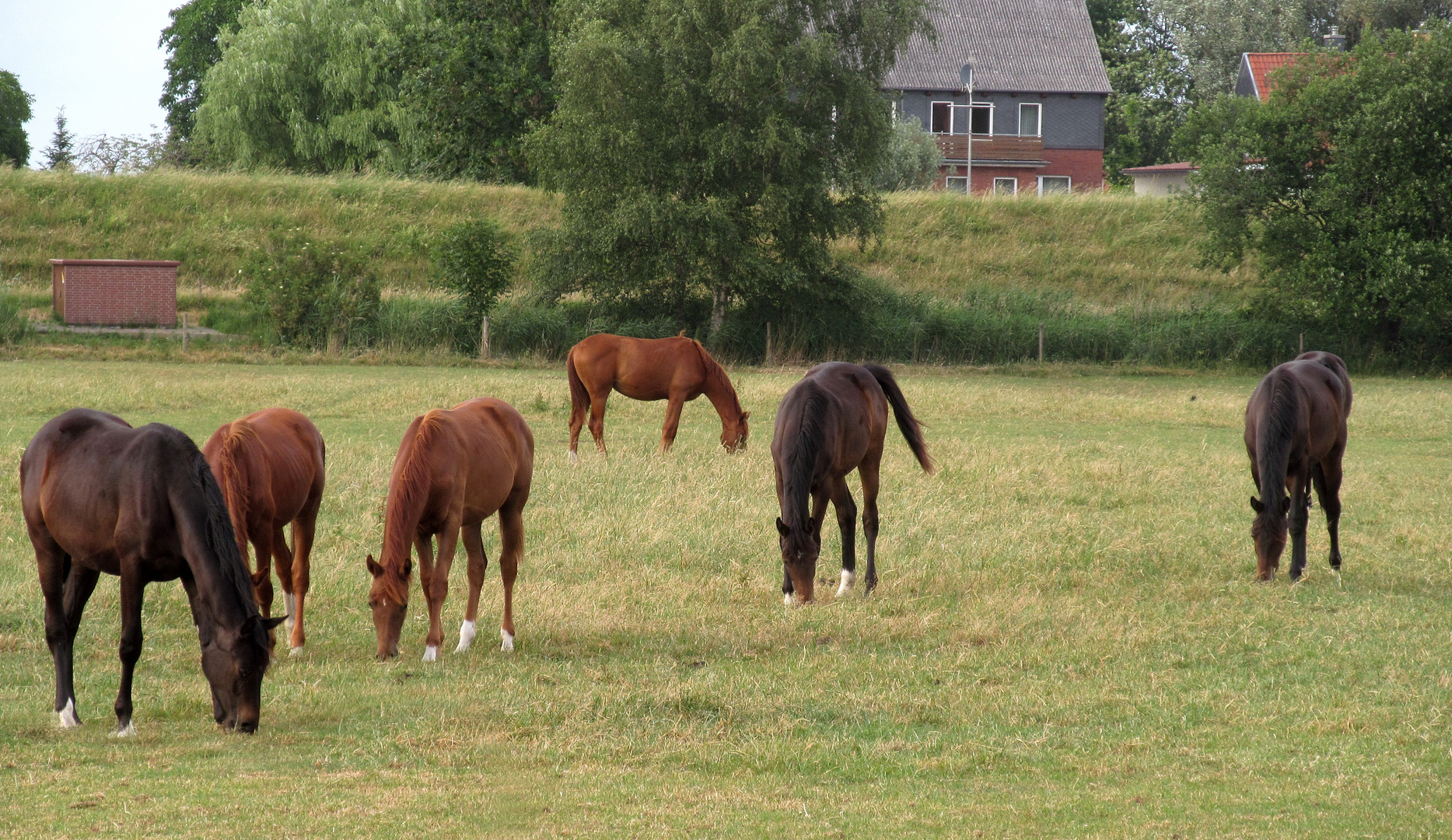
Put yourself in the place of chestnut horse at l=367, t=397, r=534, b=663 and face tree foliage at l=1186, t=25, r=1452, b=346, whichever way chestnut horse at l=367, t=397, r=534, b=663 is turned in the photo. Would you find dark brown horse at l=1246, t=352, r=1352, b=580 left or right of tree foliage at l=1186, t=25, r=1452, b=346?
right

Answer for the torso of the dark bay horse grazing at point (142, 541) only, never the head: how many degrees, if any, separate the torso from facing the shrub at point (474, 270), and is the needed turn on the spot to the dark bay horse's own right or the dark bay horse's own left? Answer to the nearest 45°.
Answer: approximately 135° to the dark bay horse's own left

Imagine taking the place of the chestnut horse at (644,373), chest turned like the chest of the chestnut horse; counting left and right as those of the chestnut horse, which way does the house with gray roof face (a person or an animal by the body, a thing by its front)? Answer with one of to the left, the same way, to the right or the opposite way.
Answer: to the right

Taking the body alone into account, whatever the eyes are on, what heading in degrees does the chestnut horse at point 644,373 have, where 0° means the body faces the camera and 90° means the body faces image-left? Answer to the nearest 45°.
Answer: approximately 270°

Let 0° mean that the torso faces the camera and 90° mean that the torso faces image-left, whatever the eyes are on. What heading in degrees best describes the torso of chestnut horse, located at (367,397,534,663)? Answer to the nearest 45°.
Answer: approximately 45°

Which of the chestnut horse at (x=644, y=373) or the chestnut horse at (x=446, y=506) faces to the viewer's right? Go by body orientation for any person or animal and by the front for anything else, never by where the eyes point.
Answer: the chestnut horse at (x=644, y=373)

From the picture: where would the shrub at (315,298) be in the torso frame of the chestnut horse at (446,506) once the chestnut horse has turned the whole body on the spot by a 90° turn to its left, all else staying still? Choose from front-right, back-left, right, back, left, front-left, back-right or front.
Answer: back-left

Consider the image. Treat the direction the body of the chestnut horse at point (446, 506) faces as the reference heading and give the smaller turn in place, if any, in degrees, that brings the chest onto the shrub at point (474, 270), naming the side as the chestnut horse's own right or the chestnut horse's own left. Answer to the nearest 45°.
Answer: approximately 135° to the chestnut horse's own right

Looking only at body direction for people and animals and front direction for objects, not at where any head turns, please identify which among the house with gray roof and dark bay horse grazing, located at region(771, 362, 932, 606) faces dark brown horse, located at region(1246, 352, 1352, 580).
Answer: the house with gray roof

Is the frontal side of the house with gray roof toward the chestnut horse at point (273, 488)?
yes
